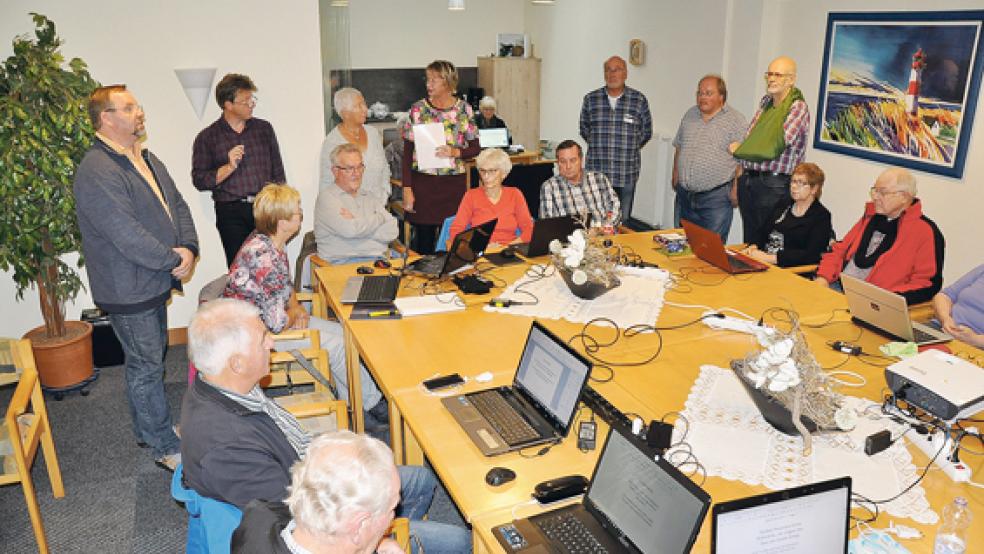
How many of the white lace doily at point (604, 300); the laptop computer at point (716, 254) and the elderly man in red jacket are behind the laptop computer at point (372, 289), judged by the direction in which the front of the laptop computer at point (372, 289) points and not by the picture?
3

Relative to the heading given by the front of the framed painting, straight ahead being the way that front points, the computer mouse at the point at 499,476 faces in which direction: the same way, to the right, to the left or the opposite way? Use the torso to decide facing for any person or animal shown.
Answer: the opposite way

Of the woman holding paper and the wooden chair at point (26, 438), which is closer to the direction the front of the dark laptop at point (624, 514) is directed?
the wooden chair

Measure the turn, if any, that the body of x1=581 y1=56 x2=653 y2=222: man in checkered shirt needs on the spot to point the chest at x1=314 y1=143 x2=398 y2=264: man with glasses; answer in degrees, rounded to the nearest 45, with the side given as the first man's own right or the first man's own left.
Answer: approximately 45° to the first man's own right

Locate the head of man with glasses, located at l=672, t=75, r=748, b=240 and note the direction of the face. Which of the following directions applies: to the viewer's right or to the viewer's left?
to the viewer's left

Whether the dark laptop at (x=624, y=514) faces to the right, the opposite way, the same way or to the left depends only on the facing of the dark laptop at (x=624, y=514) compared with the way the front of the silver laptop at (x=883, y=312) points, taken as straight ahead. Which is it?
the opposite way

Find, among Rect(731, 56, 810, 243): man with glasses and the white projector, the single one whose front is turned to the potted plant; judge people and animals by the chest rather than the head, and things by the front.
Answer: the man with glasses

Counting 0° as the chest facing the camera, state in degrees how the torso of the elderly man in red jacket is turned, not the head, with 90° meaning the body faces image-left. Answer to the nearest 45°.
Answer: approximately 45°

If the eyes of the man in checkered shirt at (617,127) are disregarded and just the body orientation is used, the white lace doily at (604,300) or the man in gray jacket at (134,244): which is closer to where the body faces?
the white lace doily

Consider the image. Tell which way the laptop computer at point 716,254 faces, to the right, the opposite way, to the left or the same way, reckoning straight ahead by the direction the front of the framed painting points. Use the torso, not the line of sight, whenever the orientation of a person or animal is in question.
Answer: the opposite way
